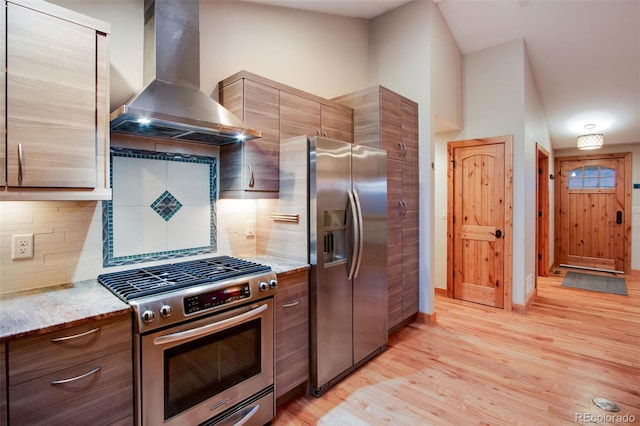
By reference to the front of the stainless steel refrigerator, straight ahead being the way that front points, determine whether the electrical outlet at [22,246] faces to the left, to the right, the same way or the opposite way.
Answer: the same way

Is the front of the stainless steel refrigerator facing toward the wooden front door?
no

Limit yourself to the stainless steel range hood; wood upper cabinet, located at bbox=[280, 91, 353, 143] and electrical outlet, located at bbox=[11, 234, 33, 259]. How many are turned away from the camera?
0

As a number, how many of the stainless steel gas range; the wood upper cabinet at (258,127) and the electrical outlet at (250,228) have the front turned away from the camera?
0

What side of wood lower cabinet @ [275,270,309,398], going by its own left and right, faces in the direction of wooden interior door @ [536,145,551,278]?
left

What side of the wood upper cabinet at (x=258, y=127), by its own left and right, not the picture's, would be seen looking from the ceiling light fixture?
left

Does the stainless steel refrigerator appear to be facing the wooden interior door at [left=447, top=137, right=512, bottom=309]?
no

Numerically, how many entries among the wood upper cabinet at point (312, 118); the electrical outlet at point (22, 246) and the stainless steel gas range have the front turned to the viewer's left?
0

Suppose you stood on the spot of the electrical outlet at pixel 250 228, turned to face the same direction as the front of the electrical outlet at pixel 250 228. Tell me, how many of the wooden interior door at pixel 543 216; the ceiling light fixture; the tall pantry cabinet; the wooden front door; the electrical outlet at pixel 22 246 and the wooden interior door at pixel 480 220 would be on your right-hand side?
1

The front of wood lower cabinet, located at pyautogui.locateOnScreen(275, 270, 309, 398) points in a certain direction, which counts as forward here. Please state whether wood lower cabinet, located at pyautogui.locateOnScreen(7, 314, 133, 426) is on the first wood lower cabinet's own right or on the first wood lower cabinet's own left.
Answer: on the first wood lower cabinet's own right

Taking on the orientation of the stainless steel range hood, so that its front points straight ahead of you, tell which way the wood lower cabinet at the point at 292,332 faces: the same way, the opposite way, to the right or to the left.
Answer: the same way

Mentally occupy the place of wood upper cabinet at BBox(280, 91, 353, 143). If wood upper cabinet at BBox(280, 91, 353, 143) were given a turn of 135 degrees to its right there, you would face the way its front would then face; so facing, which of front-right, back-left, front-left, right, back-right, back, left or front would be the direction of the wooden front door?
back-right

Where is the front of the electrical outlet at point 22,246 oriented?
toward the camera

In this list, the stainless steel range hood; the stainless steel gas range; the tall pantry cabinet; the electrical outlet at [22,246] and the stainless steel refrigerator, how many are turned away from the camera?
0

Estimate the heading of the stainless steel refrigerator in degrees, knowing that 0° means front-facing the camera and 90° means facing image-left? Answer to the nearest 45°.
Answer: approximately 315°

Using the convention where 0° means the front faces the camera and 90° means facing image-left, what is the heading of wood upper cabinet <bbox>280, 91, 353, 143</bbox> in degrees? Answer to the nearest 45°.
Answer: approximately 315°

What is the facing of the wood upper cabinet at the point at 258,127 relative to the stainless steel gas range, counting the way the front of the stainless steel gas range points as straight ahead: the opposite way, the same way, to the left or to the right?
the same way

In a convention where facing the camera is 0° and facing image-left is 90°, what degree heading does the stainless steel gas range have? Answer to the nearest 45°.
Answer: approximately 315°
